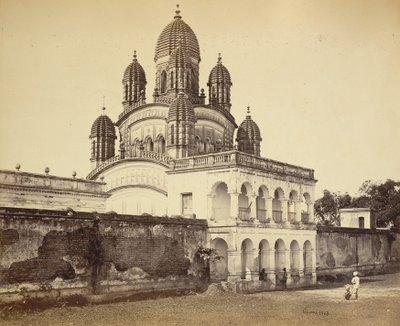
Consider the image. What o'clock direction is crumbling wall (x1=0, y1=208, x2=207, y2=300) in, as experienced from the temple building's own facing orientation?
The crumbling wall is roughly at 2 o'clock from the temple building.

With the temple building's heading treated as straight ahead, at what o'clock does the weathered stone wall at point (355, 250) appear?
The weathered stone wall is roughly at 9 o'clock from the temple building.
